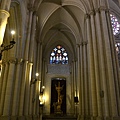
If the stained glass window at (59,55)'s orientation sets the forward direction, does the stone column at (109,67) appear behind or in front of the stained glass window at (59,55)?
in front

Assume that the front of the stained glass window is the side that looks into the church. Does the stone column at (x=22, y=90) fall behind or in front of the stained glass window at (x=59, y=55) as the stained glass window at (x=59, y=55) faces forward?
in front

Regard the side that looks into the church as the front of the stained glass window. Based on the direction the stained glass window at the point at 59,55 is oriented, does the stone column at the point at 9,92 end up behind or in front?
in front

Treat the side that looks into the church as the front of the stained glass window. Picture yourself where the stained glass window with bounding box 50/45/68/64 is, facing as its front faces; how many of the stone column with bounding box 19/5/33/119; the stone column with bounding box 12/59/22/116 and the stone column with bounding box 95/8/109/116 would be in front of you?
3

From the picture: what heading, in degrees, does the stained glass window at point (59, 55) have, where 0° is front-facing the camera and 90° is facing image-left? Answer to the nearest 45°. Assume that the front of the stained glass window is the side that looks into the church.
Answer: approximately 0°

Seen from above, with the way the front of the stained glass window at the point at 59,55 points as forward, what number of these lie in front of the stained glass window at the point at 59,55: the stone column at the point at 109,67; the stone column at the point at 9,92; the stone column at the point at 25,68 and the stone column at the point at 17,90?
4
